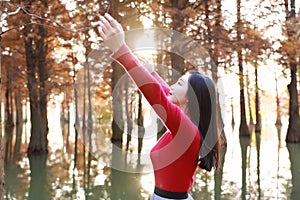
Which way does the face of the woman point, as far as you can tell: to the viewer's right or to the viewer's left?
to the viewer's left

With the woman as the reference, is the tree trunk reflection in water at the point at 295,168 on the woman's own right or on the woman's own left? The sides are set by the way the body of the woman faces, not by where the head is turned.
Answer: on the woman's own right

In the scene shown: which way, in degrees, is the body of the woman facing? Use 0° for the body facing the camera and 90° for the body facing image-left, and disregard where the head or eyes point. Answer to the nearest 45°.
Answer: approximately 90°

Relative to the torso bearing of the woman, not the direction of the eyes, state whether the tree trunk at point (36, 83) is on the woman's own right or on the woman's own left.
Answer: on the woman's own right

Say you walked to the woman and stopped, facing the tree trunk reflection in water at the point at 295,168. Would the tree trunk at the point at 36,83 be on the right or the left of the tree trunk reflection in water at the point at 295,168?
left
